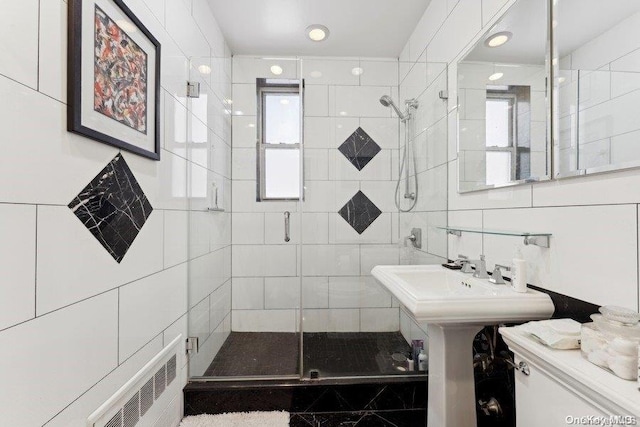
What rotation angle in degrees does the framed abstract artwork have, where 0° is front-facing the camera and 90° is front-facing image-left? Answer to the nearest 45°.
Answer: approximately 315°

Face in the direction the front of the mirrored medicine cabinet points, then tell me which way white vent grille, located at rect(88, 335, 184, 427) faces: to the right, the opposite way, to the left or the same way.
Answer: the opposite way

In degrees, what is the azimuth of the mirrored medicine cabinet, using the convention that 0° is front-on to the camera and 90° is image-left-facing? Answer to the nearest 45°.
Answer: approximately 45°

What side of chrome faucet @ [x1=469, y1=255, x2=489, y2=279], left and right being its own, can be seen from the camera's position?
left

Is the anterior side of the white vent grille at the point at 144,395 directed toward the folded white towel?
yes

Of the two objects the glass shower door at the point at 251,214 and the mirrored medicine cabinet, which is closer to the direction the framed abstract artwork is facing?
the mirrored medicine cabinet

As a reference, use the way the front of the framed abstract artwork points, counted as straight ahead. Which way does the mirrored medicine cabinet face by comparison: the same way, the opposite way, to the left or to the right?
the opposite way

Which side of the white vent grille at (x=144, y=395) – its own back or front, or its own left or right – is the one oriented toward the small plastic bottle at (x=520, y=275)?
front

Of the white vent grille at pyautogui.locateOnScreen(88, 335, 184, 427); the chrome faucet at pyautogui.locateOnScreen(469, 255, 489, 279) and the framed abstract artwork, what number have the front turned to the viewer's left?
1

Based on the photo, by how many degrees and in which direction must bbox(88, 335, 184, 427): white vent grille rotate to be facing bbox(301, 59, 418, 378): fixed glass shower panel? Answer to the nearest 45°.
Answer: approximately 45° to its left

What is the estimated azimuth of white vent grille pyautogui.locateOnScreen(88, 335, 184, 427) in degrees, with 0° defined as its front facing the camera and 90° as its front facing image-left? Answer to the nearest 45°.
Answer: approximately 315°

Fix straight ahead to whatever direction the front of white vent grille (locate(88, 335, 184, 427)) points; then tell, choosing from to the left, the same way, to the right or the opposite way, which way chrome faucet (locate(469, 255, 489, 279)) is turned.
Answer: the opposite way

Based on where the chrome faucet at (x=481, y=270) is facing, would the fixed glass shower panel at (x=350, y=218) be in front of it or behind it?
in front
